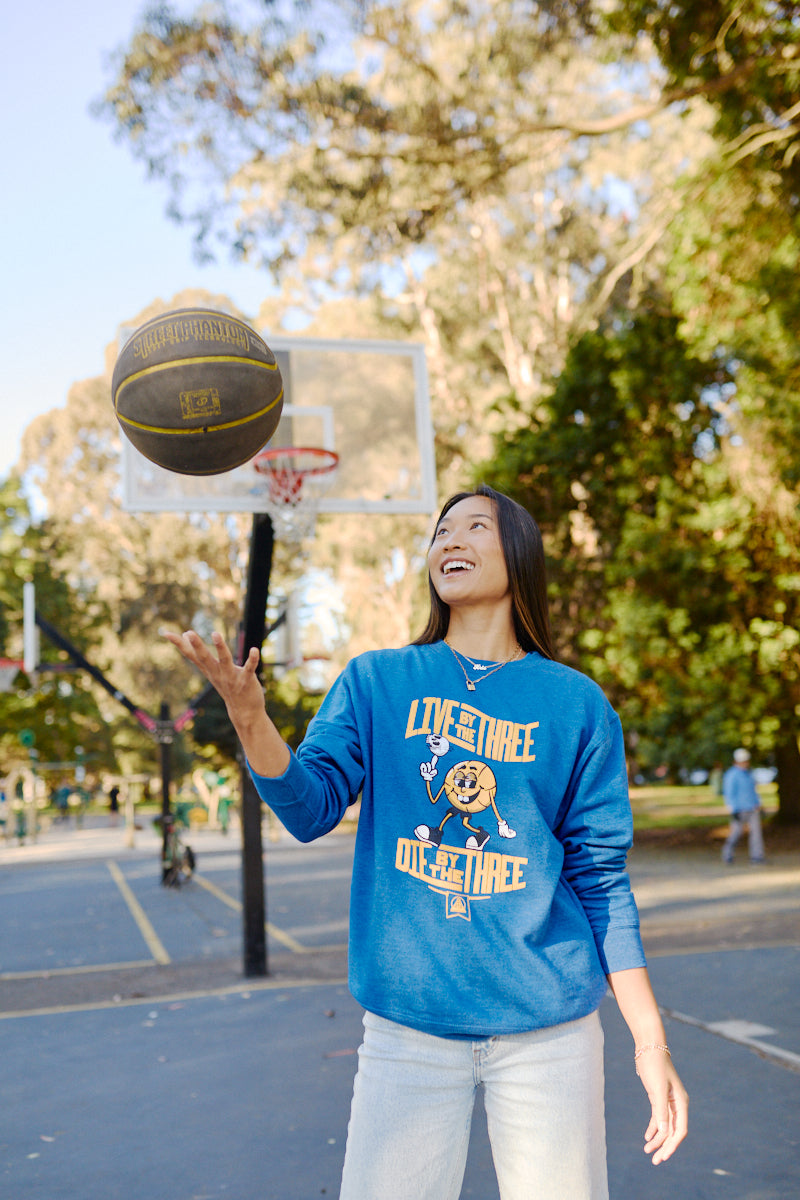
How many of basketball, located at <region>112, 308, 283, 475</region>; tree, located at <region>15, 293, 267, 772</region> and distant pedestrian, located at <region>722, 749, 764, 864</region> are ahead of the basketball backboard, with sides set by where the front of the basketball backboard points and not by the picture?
1

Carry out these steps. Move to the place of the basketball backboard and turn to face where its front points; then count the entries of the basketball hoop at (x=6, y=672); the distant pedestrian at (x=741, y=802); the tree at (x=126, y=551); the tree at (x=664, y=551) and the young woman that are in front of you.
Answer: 1

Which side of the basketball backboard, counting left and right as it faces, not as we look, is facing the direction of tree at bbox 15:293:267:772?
back

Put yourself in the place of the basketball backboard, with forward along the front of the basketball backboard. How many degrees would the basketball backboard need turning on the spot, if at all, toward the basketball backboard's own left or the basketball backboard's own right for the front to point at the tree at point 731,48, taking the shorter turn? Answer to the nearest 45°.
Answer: approximately 135° to the basketball backboard's own left

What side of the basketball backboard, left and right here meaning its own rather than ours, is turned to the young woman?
front

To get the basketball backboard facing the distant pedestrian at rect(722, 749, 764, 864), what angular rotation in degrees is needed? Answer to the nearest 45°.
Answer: approximately 135° to its left

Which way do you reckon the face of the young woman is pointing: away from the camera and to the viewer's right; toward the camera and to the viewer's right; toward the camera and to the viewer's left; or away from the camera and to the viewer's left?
toward the camera and to the viewer's left

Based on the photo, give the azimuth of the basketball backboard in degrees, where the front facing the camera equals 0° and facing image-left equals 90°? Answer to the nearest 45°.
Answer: approximately 0°

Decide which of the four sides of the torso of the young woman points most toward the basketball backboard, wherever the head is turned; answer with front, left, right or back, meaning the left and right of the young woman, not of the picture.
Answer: back

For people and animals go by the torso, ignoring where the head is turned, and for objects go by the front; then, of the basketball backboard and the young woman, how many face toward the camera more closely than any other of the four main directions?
2

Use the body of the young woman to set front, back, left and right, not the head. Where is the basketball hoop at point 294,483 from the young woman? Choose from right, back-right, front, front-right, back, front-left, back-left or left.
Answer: back
